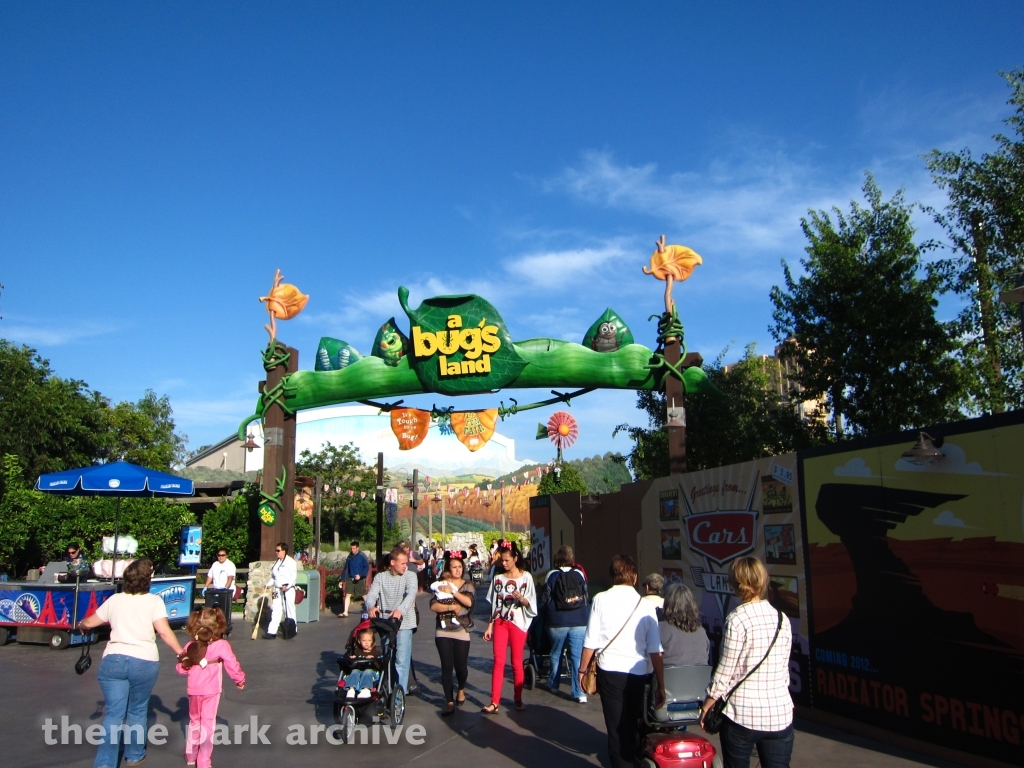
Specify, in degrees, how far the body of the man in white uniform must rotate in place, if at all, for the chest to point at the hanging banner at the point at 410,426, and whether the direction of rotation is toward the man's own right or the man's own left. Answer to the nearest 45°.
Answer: approximately 180°

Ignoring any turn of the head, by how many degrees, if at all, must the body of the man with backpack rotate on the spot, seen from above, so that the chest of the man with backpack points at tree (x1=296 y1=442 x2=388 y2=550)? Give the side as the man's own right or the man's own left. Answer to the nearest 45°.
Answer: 0° — they already face it

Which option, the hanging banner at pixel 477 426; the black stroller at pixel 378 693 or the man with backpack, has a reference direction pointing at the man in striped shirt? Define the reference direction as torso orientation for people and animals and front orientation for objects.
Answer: the hanging banner

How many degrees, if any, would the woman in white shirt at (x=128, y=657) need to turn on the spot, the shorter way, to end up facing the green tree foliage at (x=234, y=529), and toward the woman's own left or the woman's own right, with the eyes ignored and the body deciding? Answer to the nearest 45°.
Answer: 0° — they already face it

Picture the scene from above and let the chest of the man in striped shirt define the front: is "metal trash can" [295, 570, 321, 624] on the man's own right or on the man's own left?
on the man's own right

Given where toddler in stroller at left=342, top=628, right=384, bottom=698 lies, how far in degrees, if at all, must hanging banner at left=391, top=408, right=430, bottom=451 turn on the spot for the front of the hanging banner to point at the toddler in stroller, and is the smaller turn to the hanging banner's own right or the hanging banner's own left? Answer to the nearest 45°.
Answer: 0° — it already faces them

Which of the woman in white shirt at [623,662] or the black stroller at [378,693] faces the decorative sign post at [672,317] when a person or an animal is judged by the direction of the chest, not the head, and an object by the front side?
the woman in white shirt

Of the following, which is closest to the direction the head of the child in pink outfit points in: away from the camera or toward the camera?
away from the camera

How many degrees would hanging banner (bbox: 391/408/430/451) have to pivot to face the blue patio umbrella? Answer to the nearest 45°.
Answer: approximately 45° to its right

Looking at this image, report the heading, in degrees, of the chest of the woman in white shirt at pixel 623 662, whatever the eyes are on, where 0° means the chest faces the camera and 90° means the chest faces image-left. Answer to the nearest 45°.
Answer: approximately 180°
